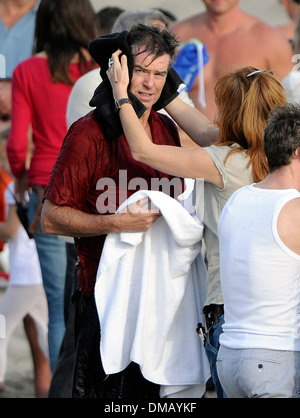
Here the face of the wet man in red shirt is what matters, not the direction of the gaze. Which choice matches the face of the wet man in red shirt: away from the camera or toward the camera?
toward the camera

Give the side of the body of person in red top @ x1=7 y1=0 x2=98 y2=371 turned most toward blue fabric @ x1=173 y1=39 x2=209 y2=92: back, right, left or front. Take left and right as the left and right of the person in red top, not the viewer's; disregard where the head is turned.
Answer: right

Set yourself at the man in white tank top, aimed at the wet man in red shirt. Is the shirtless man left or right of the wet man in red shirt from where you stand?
right

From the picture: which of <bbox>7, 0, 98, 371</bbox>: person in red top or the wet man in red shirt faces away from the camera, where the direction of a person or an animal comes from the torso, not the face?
the person in red top

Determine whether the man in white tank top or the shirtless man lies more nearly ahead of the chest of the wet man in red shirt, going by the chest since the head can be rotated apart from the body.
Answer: the man in white tank top

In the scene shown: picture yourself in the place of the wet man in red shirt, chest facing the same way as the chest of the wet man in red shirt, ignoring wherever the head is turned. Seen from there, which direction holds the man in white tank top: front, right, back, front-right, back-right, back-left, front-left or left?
front

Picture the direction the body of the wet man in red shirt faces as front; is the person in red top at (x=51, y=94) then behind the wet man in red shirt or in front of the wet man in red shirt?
behind

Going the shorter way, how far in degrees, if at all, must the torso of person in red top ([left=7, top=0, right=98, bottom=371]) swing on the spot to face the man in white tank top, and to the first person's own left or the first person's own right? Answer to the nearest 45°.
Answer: approximately 180°

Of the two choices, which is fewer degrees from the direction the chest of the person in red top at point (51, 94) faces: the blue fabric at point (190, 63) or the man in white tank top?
the blue fabric

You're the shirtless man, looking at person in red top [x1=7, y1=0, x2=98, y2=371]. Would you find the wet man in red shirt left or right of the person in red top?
left

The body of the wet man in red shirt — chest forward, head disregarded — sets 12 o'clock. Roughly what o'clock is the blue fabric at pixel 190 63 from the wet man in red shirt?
The blue fabric is roughly at 8 o'clock from the wet man in red shirt.

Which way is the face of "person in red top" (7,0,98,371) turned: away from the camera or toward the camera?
away from the camera

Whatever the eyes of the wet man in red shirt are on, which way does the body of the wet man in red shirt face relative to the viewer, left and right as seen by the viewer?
facing the viewer and to the right of the viewer
